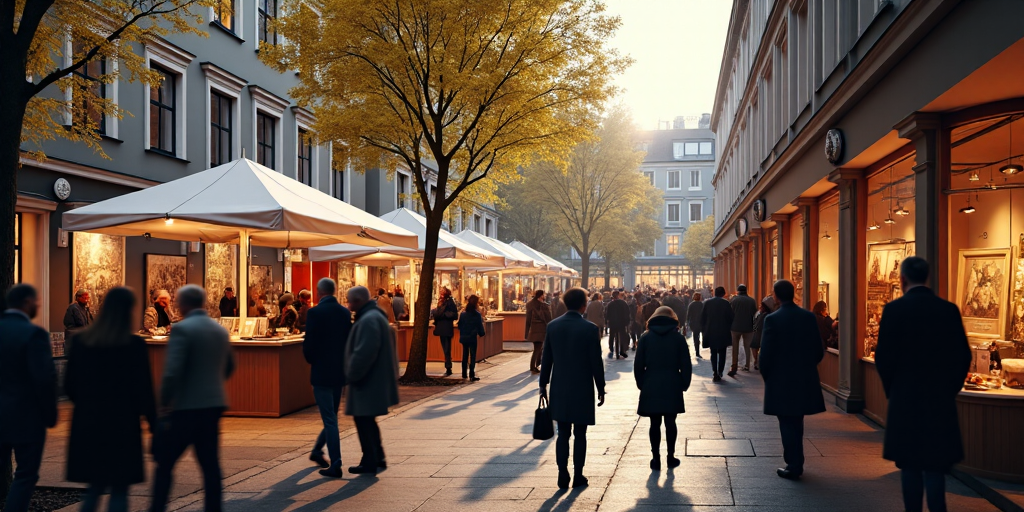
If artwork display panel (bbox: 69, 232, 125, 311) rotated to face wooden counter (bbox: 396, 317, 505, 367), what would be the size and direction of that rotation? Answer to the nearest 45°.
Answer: approximately 45° to its left

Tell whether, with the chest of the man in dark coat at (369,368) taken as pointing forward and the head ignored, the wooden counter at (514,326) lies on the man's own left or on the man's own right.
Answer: on the man's own right

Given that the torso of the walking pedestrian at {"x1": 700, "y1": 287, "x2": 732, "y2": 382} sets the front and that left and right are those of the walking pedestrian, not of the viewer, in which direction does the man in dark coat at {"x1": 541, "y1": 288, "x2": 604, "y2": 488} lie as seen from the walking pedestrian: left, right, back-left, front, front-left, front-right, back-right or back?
back

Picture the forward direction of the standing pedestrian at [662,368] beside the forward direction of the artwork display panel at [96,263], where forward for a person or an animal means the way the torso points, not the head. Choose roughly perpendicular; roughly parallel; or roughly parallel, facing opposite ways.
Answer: roughly perpendicular

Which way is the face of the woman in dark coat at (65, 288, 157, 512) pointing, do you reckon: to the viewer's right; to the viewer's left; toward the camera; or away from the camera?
away from the camera

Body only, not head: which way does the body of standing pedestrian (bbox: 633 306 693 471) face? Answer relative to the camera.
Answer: away from the camera

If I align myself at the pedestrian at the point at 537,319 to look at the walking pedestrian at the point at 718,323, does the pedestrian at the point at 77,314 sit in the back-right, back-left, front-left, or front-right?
back-right

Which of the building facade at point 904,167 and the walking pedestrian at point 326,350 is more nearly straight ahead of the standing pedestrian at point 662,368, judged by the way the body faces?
the building facade

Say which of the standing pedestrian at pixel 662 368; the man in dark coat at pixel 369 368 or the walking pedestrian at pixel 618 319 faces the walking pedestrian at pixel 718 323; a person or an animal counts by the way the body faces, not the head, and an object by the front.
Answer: the standing pedestrian at pixel 662 368

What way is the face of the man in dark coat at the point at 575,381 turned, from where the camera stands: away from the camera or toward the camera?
away from the camera

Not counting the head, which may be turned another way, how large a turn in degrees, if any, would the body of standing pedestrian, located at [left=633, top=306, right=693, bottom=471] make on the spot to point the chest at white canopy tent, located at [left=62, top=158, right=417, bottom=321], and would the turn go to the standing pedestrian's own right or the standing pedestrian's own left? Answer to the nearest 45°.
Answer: approximately 45° to the standing pedestrian's own left

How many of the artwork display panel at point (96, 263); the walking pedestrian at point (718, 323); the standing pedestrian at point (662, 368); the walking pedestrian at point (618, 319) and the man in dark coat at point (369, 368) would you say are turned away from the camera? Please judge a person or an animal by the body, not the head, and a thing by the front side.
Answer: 3
